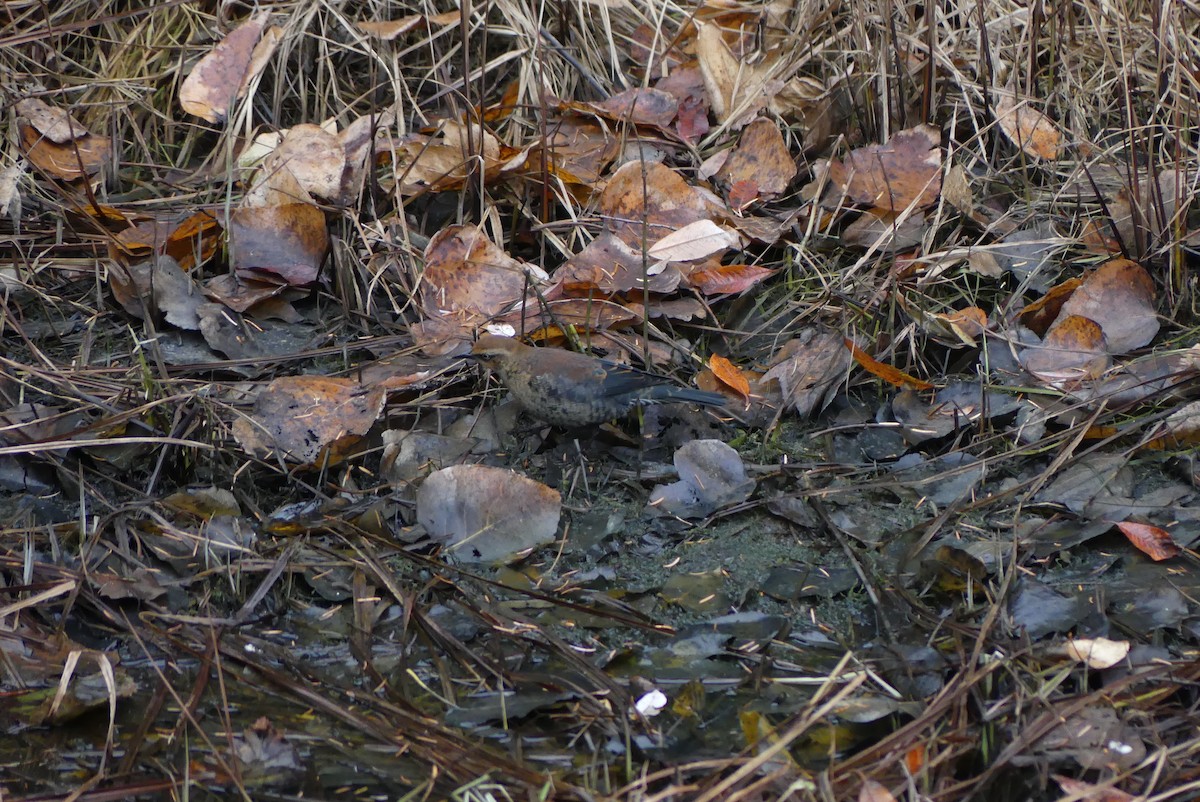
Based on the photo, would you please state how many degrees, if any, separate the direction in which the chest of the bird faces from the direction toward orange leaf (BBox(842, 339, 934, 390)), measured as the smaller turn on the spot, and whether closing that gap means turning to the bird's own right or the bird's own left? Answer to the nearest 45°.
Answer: approximately 180°

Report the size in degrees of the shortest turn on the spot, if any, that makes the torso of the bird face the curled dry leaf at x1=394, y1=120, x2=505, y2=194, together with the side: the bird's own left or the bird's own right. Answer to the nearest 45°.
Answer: approximately 45° to the bird's own right

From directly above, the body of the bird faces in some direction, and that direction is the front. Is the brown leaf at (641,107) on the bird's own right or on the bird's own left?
on the bird's own right

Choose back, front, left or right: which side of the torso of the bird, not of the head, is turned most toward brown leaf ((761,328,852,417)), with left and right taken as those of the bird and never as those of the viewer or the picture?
back

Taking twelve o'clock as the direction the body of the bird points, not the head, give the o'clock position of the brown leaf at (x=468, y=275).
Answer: The brown leaf is roughly at 2 o'clock from the bird.

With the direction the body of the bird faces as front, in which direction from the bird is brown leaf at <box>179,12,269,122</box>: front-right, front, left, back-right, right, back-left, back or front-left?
front-right

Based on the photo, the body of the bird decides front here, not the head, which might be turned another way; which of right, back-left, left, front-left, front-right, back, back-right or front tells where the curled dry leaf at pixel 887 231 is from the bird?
back-right

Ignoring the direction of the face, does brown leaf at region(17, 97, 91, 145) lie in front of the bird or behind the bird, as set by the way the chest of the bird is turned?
in front

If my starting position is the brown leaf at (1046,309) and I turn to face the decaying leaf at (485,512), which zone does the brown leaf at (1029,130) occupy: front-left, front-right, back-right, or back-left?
back-right

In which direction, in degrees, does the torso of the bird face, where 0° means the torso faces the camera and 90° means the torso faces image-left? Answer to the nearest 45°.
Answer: approximately 90°
